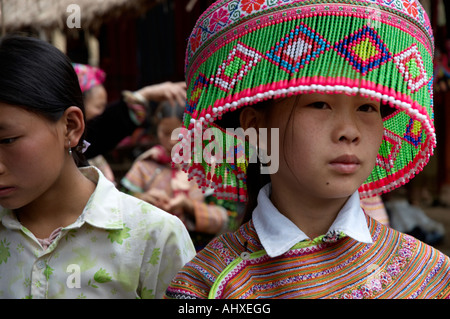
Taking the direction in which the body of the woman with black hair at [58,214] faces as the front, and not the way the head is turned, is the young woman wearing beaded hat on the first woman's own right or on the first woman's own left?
on the first woman's own left

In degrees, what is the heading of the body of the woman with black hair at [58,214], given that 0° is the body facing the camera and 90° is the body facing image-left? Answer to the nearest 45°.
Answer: approximately 45°
